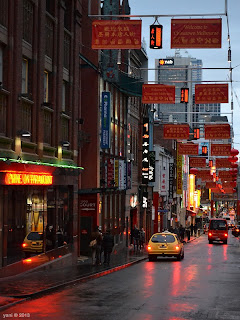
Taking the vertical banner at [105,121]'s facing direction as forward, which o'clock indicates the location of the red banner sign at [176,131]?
The red banner sign is roughly at 8 o'clock from the vertical banner.

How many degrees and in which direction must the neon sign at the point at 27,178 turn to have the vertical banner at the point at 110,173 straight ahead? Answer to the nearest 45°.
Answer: approximately 135° to its left

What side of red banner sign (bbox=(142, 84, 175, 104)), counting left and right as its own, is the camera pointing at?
front

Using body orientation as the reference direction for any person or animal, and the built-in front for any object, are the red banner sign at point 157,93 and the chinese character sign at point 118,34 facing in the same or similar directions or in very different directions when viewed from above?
same or similar directions

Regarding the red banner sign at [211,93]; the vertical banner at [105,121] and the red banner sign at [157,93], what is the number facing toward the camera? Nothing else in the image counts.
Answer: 3

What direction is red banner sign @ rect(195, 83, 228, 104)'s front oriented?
toward the camera

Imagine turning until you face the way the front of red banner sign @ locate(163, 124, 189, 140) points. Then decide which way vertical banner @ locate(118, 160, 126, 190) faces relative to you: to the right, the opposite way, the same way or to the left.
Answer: the same way

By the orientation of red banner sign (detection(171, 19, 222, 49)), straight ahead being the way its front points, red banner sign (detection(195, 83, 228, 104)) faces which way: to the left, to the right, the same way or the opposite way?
the same way

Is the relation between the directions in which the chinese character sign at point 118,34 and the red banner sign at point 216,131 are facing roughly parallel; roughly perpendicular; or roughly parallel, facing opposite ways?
roughly parallel

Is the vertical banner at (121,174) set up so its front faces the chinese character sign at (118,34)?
yes

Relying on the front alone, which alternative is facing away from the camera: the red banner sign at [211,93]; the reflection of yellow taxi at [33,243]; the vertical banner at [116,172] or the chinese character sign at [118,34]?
the reflection of yellow taxi

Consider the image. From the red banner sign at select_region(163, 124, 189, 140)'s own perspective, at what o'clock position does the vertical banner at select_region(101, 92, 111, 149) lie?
The vertical banner is roughly at 2 o'clock from the red banner sign.

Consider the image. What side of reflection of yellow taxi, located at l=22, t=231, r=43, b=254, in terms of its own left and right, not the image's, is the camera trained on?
back
